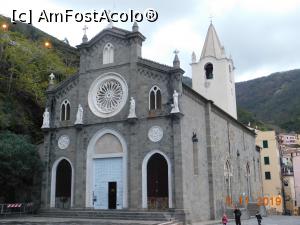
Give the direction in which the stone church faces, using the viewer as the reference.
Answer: facing the viewer and to the left of the viewer

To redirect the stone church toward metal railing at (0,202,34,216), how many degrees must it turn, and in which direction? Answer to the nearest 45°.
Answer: approximately 45° to its right

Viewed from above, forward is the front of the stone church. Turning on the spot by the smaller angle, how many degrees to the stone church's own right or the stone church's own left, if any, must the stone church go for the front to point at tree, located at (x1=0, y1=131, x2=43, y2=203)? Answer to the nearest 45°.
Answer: approximately 45° to the stone church's own right
